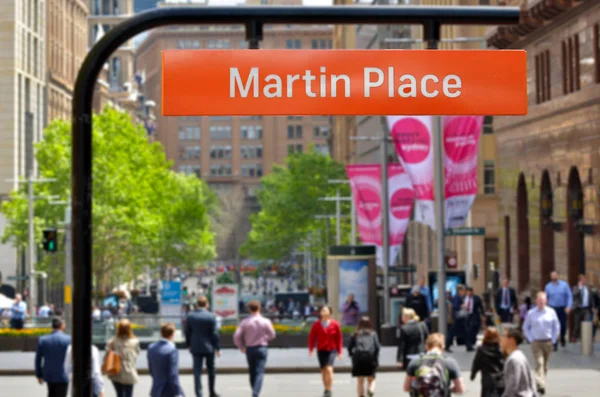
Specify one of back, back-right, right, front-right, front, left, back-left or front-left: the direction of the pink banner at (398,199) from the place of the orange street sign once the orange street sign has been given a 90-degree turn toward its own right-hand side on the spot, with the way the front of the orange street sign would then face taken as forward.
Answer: right

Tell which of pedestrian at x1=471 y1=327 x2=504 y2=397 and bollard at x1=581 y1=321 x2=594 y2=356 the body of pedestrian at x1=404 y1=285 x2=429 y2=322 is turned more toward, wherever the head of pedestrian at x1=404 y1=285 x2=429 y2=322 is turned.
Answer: the pedestrian

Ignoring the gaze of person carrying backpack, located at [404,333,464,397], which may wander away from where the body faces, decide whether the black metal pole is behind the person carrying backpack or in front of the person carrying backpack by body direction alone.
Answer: behind

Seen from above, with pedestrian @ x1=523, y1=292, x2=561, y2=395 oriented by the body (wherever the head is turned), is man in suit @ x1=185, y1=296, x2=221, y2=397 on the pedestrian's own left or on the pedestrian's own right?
on the pedestrian's own right

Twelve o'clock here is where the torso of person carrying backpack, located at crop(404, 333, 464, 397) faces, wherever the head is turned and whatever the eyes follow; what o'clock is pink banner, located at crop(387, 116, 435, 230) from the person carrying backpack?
The pink banner is roughly at 12 o'clock from the person carrying backpack.

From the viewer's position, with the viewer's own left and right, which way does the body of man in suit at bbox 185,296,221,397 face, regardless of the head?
facing away from the viewer

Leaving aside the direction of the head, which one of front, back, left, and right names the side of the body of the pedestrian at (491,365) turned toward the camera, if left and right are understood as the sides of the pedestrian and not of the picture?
back

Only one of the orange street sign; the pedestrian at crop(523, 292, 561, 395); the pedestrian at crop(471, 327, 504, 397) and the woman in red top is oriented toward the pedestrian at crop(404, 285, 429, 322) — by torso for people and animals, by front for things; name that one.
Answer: the pedestrian at crop(471, 327, 504, 397)

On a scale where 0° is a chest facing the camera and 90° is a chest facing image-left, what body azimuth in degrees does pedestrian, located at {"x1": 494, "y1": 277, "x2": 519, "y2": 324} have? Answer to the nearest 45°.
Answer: approximately 0°
